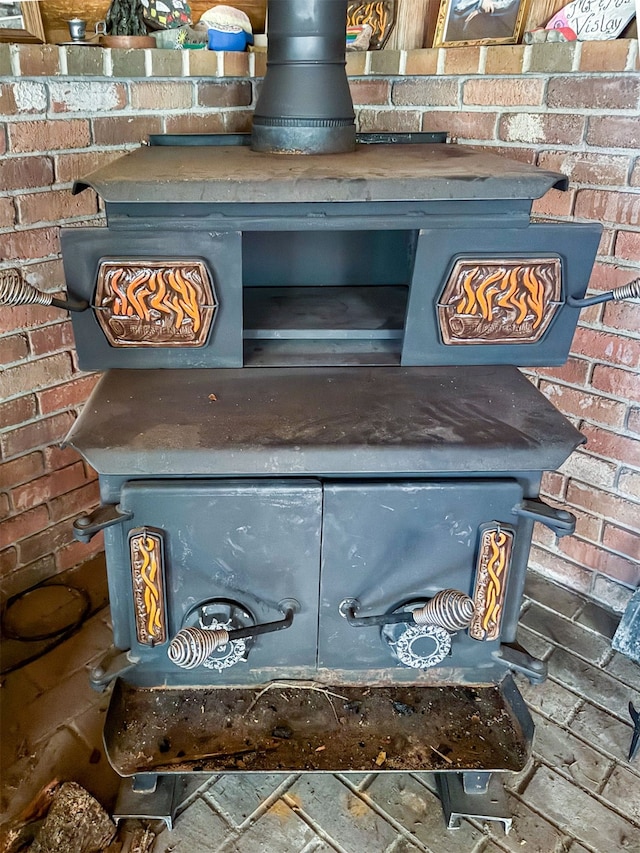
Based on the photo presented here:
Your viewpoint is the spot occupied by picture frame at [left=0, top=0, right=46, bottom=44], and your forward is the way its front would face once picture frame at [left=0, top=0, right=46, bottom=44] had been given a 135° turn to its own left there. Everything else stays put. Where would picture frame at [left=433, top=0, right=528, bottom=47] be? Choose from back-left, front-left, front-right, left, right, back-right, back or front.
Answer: front-right

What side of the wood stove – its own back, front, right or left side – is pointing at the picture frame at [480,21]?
back

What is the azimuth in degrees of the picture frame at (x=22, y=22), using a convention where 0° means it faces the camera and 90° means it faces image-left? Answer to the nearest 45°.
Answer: approximately 0°

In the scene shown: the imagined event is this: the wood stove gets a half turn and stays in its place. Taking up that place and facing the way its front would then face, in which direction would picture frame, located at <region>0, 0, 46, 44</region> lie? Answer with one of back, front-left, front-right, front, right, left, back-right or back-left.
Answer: front-left

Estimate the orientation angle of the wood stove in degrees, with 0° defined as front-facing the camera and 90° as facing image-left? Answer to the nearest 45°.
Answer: approximately 0°
